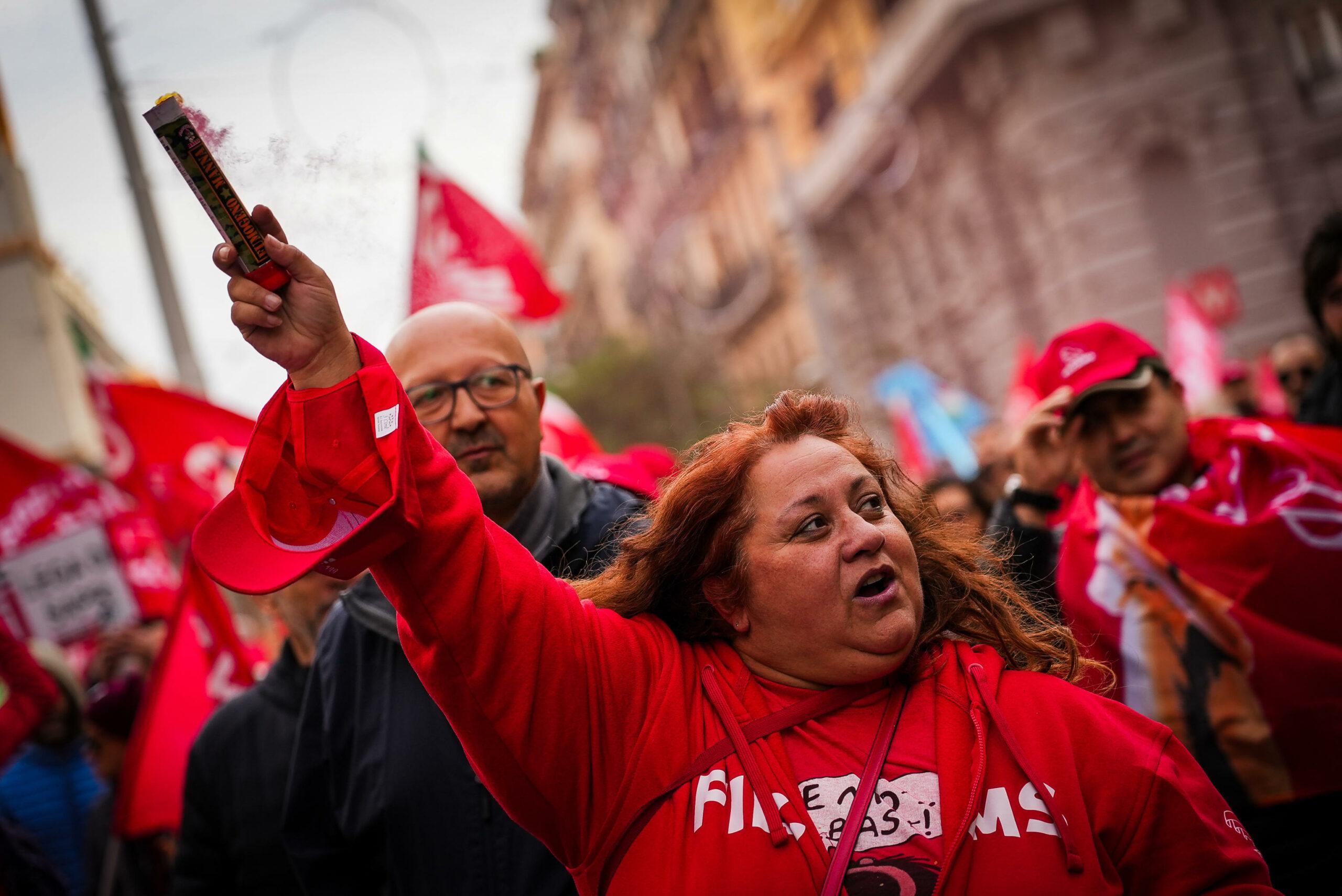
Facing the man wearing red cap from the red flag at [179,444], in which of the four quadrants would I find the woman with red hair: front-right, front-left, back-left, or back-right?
front-right

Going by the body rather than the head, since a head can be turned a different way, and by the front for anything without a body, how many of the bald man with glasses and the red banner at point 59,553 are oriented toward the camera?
2

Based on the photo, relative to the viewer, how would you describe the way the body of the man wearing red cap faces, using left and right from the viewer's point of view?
facing the viewer and to the left of the viewer

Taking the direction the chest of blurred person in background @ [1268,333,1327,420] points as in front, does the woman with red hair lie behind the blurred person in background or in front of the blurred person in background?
in front

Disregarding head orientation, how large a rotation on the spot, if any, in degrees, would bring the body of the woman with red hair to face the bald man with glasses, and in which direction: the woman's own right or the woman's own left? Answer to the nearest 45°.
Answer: approximately 135° to the woman's own right

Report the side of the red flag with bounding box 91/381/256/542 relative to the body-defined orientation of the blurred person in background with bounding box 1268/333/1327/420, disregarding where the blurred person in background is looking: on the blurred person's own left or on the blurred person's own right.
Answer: on the blurred person's own right

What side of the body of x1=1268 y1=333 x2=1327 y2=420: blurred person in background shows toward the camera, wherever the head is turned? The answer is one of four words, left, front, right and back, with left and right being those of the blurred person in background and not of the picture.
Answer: front

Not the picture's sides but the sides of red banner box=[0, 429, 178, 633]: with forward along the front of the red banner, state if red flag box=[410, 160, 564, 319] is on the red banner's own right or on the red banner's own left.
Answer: on the red banner's own left

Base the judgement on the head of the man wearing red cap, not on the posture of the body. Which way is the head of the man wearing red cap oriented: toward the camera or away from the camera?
toward the camera

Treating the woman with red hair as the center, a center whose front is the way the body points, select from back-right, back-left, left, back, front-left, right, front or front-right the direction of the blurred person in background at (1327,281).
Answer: back-left

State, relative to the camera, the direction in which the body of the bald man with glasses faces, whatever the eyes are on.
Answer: toward the camera

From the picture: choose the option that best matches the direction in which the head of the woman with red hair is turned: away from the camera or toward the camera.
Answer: toward the camera

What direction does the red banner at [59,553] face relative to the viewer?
toward the camera

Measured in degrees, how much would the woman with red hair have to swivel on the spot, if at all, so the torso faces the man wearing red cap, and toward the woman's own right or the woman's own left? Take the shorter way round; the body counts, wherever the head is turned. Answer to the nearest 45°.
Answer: approximately 135° to the woman's own left

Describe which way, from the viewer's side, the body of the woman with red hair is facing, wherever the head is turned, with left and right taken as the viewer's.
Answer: facing the viewer

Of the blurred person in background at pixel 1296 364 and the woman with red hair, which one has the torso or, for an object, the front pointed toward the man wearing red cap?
the blurred person in background
